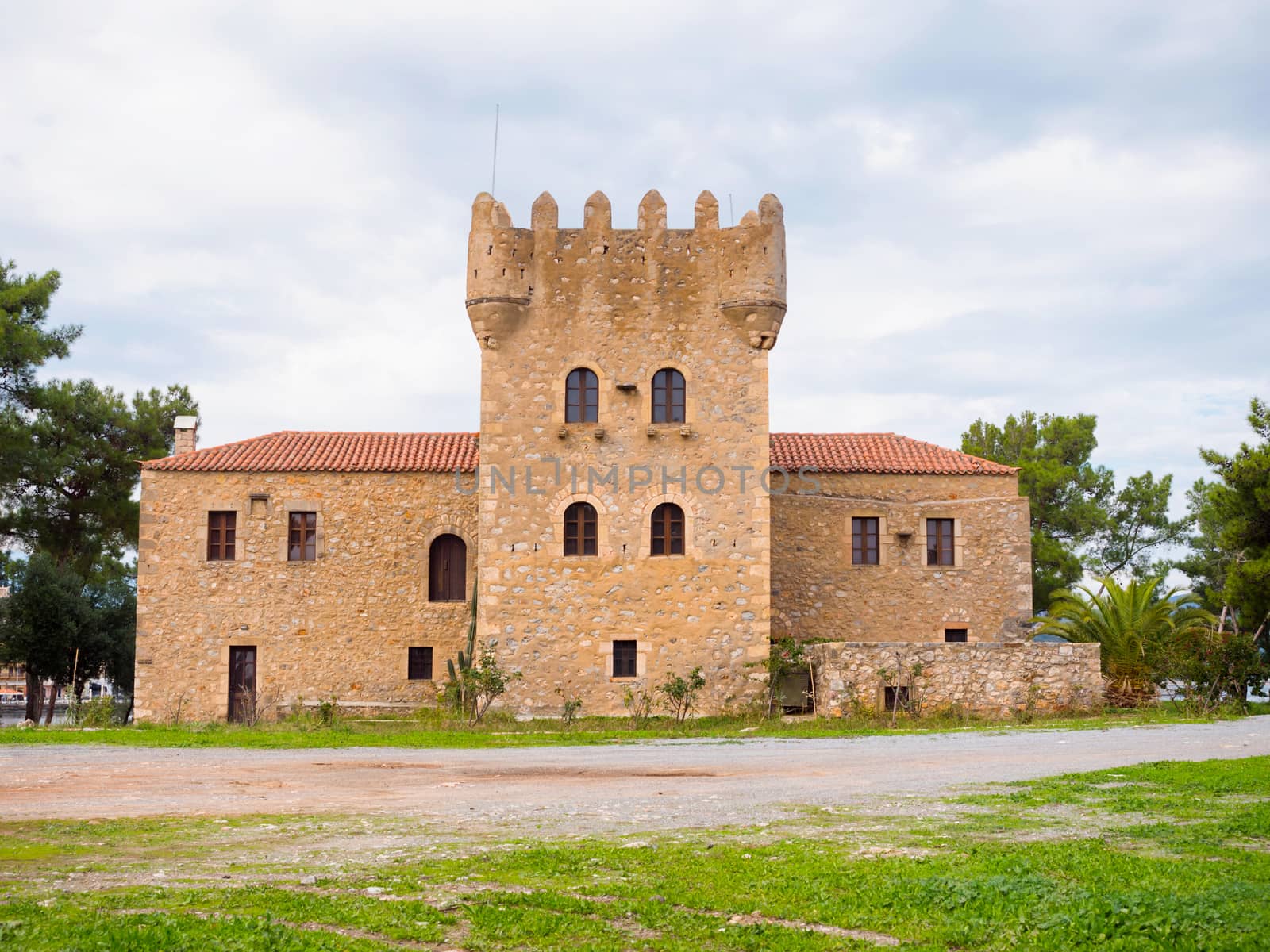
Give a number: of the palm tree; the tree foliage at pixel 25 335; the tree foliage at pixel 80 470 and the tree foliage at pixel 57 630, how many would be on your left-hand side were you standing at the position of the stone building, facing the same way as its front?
1

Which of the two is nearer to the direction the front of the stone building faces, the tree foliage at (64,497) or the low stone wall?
the low stone wall

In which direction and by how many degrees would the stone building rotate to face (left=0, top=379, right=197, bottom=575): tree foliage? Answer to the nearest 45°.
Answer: approximately 135° to its right

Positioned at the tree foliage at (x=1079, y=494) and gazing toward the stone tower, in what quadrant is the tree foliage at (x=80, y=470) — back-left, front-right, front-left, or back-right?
front-right

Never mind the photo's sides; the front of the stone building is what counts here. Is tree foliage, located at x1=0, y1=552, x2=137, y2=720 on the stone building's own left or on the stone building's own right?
on the stone building's own right

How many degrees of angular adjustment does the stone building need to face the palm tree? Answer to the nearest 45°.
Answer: approximately 90° to its left

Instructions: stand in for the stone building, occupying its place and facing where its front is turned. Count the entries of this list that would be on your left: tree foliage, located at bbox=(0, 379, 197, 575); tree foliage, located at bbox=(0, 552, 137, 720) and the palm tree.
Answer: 1

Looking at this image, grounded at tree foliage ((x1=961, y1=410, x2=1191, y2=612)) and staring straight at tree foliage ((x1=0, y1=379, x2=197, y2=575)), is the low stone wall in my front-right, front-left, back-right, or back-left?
front-left

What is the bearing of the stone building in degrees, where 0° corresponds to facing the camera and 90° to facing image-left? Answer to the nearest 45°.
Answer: approximately 0°

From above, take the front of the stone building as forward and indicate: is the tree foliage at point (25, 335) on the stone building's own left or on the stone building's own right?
on the stone building's own right

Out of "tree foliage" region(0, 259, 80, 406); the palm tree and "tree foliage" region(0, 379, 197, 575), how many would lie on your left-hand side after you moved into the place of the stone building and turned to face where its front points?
1

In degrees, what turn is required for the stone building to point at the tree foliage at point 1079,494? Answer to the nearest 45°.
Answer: approximately 135° to its left

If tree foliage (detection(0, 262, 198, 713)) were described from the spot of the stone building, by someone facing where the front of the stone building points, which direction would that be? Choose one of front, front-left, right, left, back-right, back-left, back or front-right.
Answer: back-right
